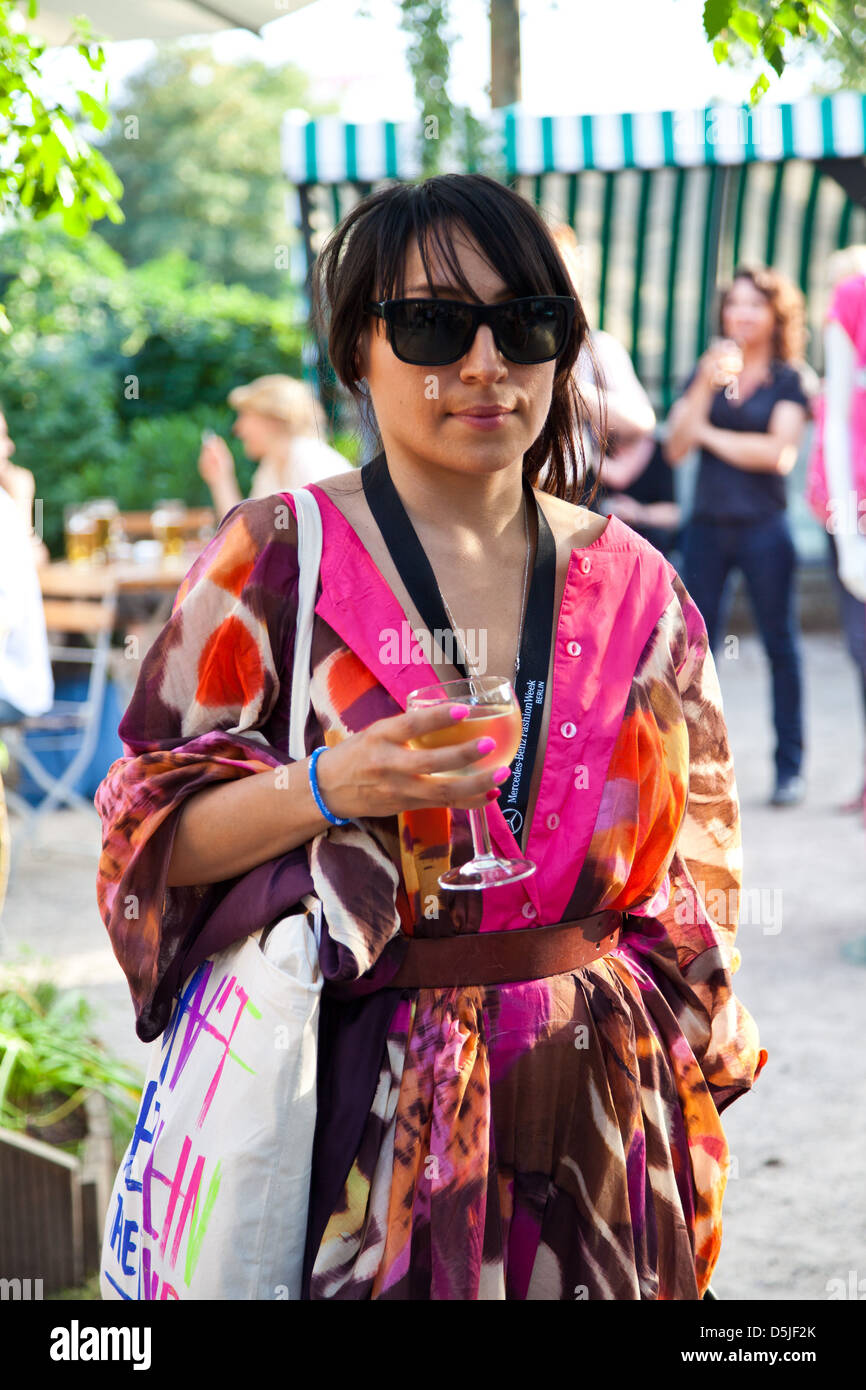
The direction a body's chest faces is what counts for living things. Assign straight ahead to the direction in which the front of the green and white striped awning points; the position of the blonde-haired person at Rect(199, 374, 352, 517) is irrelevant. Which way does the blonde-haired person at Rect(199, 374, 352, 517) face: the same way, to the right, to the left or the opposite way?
to the right

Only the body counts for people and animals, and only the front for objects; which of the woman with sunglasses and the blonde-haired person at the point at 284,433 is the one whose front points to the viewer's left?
the blonde-haired person

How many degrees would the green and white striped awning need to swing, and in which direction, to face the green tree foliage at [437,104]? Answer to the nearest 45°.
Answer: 0° — it already faces it

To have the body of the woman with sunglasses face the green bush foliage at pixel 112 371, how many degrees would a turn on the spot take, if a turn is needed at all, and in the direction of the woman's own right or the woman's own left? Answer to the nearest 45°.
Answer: approximately 180°

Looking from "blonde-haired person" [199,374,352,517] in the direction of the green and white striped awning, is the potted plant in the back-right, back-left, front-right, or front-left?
back-right

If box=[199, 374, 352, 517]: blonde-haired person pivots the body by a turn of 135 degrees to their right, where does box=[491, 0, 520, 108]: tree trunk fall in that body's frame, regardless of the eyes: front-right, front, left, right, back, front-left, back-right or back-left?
front

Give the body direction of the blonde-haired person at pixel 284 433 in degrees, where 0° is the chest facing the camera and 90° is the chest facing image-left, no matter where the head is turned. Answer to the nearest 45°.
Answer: approximately 90°

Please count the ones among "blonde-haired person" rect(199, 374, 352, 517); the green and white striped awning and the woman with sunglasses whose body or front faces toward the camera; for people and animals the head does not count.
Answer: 2

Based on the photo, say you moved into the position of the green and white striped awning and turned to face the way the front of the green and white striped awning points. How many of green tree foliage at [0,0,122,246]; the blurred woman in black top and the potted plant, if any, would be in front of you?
3

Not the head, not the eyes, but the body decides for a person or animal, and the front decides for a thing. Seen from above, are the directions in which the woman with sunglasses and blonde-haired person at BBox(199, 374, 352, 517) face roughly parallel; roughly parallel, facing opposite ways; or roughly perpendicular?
roughly perpendicular
